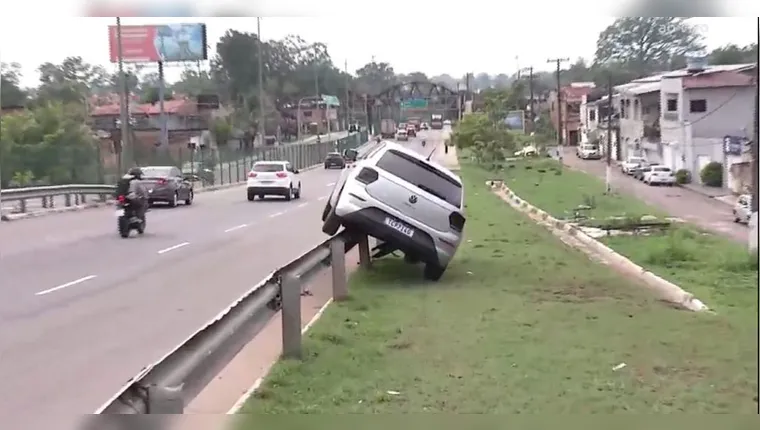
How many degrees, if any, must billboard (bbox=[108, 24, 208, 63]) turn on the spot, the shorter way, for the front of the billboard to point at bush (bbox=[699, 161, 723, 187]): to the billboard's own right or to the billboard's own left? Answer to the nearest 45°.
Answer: approximately 90° to the billboard's own left
